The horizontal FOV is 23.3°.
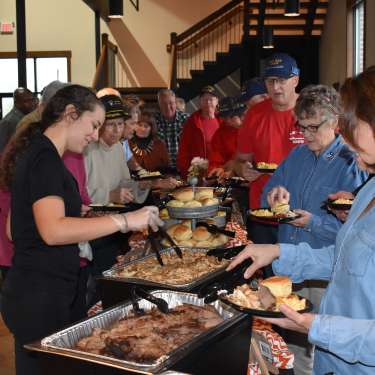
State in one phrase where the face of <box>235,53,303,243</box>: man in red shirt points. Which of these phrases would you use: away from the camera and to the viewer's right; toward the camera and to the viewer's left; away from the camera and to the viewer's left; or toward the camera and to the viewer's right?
toward the camera and to the viewer's left

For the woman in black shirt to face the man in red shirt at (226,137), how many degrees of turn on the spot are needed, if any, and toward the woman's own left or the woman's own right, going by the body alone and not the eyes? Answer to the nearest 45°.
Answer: approximately 90° to the woman's own left

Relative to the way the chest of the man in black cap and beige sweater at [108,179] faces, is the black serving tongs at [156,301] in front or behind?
in front

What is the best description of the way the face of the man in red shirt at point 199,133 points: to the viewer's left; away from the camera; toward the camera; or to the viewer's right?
toward the camera

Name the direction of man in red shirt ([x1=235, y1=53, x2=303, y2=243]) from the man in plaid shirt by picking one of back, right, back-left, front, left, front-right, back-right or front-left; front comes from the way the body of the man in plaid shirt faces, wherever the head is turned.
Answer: front

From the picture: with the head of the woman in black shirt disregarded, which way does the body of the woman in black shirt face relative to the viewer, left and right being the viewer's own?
facing to the right of the viewer

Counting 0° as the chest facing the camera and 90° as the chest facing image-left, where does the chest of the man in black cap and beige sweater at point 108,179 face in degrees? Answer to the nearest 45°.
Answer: approximately 315°

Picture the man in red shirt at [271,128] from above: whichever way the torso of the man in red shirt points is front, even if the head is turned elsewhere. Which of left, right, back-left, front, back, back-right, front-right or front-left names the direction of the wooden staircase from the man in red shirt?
back-right

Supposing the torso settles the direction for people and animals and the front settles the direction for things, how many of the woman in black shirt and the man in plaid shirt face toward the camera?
1

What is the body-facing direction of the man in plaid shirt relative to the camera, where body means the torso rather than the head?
toward the camera

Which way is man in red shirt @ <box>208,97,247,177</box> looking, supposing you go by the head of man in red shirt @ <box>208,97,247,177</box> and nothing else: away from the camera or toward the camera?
toward the camera

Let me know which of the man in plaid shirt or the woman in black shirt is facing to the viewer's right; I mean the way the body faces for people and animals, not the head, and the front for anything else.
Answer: the woman in black shirt

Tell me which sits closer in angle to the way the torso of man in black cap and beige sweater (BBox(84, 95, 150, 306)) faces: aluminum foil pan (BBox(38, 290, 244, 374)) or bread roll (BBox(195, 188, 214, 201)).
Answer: the bread roll

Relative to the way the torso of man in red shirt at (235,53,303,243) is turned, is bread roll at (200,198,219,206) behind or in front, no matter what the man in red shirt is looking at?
in front

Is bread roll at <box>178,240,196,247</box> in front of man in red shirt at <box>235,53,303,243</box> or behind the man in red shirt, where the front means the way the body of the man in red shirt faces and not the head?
in front
